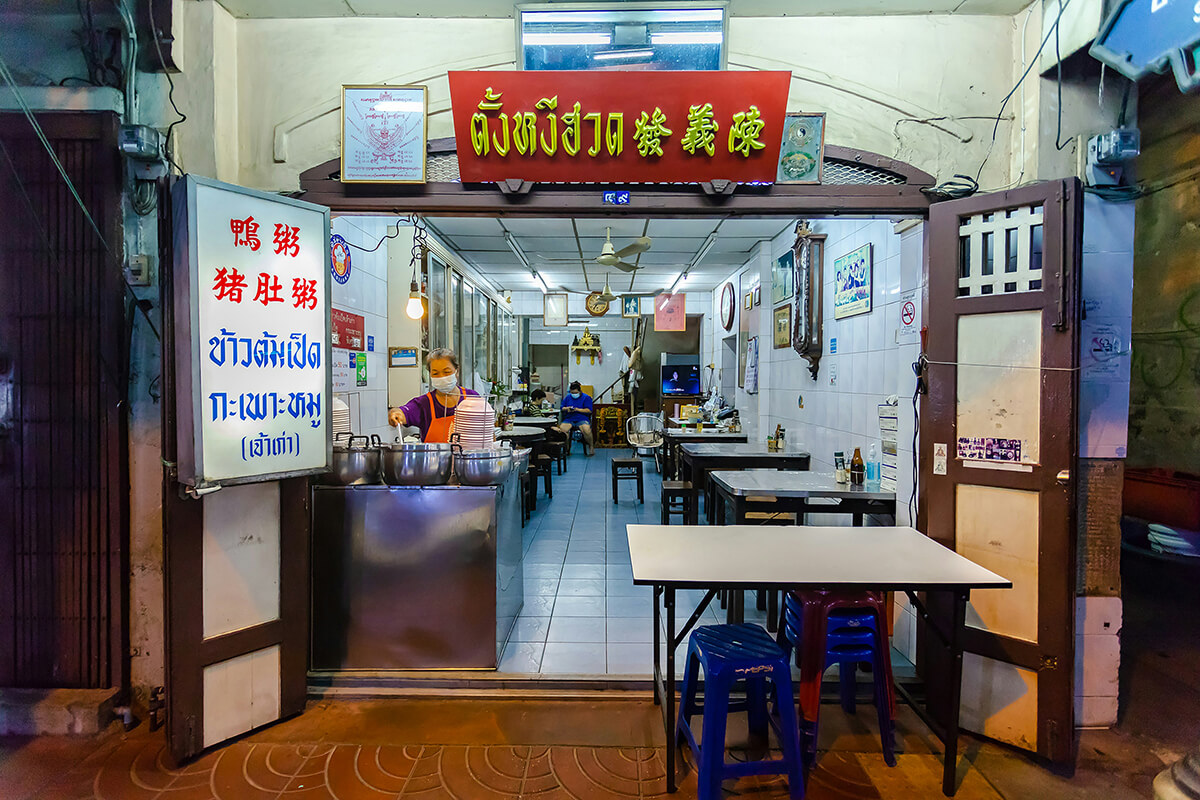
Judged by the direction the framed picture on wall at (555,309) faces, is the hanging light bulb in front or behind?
in front

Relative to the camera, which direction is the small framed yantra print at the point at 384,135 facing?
toward the camera

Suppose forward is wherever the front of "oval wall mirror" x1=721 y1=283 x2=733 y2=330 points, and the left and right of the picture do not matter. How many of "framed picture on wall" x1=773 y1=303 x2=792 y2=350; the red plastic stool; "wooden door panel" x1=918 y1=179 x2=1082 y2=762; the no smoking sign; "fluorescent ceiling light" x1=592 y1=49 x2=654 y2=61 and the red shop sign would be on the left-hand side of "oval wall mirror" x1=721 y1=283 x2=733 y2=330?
6

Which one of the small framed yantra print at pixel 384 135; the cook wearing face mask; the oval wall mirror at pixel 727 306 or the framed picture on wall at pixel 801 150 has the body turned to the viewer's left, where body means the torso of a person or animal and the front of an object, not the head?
the oval wall mirror

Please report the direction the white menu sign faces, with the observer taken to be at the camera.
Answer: facing the viewer and to the right of the viewer

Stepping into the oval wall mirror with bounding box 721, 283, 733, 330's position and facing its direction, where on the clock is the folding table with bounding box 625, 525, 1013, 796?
The folding table is roughly at 9 o'clock from the oval wall mirror.

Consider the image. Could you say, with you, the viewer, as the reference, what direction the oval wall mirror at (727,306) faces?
facing to the left of the viewer

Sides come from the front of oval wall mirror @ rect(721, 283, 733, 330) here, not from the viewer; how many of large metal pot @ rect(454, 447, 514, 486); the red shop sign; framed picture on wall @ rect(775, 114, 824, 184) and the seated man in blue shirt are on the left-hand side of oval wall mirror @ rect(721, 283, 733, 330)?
3

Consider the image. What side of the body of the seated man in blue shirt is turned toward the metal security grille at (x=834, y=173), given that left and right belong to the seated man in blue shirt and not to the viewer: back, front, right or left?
front

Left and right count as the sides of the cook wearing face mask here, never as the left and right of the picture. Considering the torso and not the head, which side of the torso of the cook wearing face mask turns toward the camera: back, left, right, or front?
front

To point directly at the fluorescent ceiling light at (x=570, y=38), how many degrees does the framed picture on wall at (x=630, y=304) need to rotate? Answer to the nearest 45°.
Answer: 0° — it already faces it

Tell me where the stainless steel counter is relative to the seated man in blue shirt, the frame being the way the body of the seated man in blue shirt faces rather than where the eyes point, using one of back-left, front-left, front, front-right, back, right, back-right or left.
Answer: front
